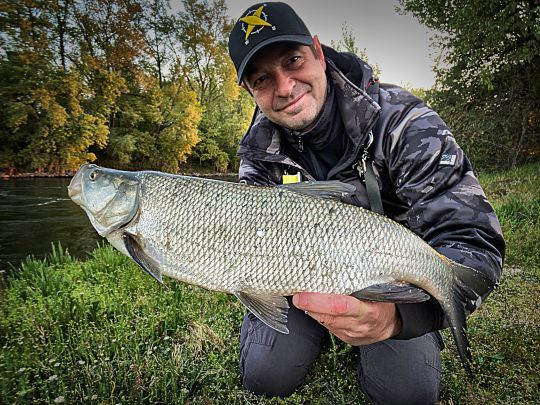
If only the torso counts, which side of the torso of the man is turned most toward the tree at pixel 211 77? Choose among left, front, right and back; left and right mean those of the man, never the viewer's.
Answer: back

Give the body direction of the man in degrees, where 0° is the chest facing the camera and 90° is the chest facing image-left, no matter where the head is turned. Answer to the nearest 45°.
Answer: approximately 0°
